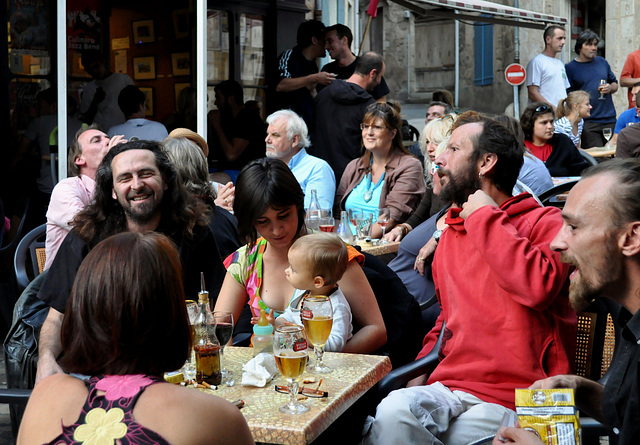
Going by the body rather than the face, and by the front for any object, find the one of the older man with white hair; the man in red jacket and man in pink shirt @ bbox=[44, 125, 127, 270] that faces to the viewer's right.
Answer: the man in pink shirt

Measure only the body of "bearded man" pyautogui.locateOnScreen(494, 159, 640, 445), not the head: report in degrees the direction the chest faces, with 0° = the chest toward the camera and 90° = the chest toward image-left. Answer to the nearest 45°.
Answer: approximately 90°

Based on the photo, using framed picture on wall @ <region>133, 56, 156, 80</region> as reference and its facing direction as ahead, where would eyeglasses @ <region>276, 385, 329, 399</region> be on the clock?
The eyeglasses is roughly at 12 o'clock from the framed picture on wall.

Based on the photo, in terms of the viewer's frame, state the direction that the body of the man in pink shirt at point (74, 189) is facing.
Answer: to the viewer's right

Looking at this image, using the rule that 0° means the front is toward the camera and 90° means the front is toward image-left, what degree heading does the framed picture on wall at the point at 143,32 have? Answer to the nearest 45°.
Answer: approximately 0°

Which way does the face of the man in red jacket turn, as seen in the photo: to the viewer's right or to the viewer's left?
to the viewer's left
